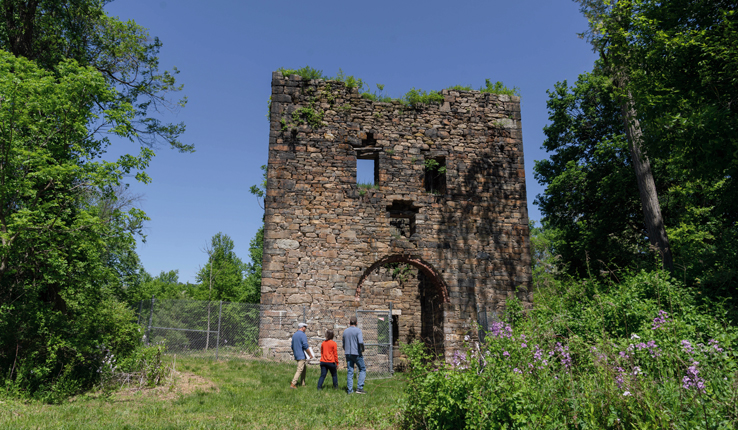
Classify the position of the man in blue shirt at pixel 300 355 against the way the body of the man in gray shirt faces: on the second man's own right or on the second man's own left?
on the second man's own left

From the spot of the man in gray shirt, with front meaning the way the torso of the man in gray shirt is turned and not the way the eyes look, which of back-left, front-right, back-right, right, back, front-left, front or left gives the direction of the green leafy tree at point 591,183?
front-right

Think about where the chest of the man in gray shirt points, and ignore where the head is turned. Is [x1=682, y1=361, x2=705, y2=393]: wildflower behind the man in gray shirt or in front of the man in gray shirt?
behind

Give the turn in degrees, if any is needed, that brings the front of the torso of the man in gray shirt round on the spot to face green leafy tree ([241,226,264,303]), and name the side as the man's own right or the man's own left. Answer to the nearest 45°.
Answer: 0° — they already face it

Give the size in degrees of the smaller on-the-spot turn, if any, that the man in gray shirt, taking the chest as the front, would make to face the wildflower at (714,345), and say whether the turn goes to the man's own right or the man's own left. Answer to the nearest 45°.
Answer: approximately 135° to the man's own right

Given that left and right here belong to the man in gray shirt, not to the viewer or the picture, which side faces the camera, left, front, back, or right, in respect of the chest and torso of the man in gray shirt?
back

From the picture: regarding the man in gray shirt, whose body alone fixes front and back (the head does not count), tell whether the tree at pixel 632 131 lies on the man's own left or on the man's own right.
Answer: on the man's own right
